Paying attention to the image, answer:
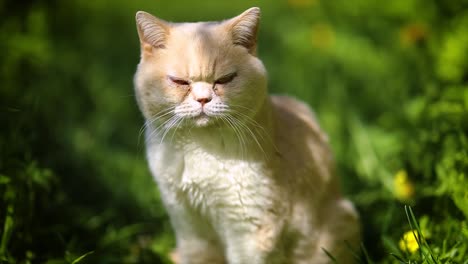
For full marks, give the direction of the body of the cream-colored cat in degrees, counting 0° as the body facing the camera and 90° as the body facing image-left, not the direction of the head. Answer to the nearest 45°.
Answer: approximately 45°

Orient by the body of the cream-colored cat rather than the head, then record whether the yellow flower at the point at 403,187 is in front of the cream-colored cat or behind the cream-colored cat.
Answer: behind

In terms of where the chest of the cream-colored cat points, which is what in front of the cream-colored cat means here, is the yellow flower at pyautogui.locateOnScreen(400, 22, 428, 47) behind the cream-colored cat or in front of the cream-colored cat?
behind
